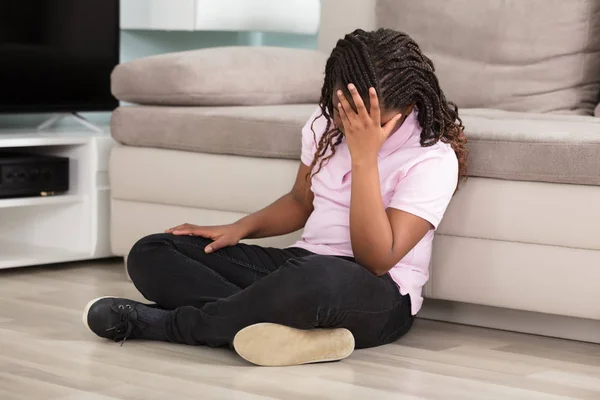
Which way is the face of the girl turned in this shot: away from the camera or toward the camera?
toward the camera

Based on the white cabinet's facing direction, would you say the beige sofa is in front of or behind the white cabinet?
in front

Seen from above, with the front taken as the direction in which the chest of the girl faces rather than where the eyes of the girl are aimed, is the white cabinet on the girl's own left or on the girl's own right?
on the girl's own right

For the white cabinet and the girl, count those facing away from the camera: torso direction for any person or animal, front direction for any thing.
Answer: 0

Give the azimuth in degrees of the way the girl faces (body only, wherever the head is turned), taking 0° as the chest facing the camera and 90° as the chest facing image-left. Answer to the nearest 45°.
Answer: approximately 45°

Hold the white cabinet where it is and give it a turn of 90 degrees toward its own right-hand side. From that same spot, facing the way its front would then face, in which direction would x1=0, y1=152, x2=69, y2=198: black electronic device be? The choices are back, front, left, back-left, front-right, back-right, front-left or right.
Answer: front-left

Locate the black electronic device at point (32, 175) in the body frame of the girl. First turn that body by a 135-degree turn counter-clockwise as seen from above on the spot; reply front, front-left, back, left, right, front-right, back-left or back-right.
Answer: back-left

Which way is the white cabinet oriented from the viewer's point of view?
toward the camera
